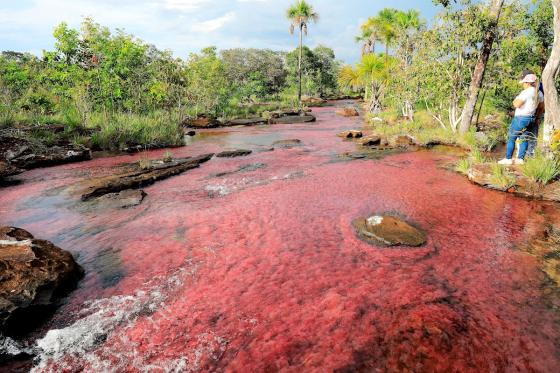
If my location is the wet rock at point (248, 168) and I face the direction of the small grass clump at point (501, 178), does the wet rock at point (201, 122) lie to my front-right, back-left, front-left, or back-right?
back-left

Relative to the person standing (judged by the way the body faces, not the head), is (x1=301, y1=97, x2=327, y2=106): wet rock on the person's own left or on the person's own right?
on the person's own right

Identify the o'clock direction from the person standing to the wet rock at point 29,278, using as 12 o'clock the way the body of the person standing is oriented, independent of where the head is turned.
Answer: The wet rock is roughly at 10 o'clock from the person standing.

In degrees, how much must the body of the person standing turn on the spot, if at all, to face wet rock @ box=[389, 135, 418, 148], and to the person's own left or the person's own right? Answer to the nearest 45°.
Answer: approximately 45° to the person's own right

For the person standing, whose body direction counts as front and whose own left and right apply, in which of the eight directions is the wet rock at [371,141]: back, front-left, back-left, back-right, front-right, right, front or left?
front-right

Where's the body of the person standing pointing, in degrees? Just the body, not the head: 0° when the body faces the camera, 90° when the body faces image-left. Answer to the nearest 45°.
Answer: approximately 90°

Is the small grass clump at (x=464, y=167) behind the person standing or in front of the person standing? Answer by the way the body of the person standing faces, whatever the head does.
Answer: in front

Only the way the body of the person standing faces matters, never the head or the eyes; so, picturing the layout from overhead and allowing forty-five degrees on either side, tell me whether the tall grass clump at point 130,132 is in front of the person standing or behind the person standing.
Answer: in front

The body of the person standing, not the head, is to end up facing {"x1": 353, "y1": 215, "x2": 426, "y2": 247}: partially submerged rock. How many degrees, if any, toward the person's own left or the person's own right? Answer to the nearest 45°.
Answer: approximately 90° to the person's own left

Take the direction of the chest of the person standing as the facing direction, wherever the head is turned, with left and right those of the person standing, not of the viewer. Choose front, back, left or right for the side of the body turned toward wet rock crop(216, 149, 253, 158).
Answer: front
